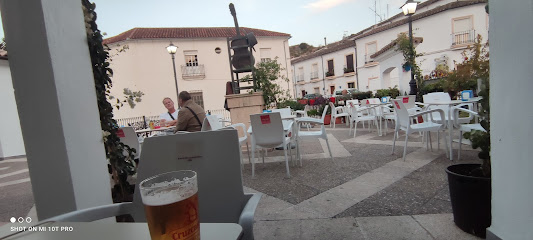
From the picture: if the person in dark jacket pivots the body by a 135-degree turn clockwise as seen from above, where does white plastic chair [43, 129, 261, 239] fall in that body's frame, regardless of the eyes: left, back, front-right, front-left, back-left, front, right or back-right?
right

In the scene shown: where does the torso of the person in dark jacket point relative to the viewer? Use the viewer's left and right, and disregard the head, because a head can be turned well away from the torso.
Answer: facing away from the viewer and to the left of the viewer

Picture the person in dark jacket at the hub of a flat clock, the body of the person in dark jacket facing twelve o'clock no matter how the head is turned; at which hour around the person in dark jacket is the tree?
The tree is roughly at 3 o'clock from the person in dark jacket.

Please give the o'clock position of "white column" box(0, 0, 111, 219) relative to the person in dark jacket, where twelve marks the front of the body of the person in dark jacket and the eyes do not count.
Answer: The white column is roughly at 8 o'clock from the person in dark jacket.

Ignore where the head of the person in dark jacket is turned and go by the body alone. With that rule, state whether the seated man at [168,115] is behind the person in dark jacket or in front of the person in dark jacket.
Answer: in front

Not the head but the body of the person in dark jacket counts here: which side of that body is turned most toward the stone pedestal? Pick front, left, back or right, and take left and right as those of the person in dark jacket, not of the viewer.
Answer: right

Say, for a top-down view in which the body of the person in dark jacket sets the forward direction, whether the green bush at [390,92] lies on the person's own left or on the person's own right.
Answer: on the person's own right

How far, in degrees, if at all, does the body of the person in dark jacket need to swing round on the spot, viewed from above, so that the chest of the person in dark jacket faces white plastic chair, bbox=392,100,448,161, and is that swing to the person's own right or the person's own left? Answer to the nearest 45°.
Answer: approximately 135° to the person's own right

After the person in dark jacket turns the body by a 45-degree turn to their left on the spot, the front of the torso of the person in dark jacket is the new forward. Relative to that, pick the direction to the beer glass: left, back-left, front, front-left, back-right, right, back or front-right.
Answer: left

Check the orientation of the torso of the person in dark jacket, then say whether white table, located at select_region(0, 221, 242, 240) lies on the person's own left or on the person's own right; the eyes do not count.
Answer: on the person's own left

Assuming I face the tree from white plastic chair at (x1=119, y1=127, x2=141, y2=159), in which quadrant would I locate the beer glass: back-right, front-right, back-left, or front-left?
back-right

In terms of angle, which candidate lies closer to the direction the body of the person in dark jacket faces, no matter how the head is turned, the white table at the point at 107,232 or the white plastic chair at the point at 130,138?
the white plastic chair

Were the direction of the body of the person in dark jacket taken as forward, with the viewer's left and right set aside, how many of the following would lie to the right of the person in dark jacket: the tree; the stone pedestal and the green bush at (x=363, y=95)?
3
